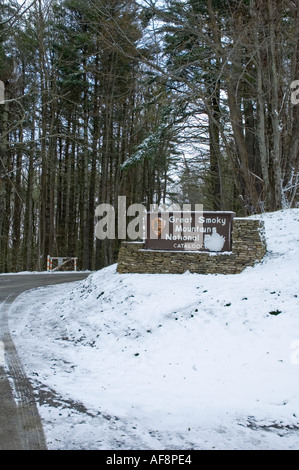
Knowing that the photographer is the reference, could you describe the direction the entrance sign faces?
facing the viewer
